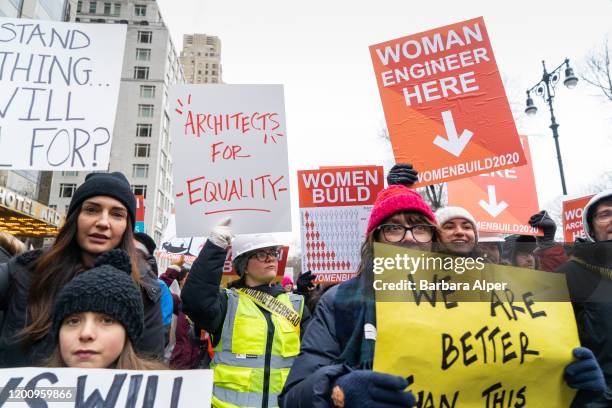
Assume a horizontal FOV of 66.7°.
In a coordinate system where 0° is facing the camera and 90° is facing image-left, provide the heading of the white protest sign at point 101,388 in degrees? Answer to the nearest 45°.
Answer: approximately 0°

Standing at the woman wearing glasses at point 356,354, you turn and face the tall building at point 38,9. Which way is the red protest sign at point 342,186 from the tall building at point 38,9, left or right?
right

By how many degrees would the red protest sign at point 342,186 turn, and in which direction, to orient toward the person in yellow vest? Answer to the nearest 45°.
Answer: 0° — it already faces them

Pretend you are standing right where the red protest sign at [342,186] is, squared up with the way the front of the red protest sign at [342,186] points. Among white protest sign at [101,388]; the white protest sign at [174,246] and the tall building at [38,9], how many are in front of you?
1

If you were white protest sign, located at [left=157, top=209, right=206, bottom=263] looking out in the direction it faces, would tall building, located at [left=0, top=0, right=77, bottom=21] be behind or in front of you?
behind

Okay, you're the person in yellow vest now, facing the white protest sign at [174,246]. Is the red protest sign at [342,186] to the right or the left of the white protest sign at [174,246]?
right

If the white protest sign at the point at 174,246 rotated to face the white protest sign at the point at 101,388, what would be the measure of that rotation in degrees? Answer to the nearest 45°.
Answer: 0° — it already faces it

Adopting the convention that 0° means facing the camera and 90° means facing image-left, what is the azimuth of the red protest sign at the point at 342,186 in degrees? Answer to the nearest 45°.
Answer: approximately 0°

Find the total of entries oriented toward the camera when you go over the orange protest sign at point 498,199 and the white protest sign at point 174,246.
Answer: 2

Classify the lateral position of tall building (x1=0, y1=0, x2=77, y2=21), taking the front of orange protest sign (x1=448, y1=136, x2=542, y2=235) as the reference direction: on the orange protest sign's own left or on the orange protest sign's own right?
on the orange protest sign's own right

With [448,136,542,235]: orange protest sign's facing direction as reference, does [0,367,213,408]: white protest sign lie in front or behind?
in front
